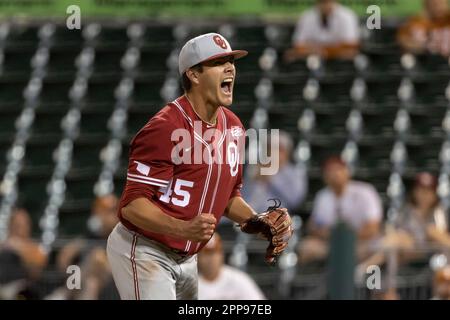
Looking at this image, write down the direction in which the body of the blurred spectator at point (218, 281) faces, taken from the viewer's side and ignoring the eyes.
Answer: toward the camera

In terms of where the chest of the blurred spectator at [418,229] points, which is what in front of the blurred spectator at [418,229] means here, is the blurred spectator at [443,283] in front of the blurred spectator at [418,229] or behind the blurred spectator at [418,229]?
in front

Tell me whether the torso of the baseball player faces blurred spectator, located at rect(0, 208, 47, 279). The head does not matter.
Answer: no

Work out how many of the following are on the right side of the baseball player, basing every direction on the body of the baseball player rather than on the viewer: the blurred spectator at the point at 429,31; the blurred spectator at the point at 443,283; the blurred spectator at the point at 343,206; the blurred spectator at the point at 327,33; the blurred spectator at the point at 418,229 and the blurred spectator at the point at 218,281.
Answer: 0

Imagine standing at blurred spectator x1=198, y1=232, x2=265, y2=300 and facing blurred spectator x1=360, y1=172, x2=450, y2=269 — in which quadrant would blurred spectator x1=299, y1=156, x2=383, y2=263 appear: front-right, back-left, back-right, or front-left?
front-left

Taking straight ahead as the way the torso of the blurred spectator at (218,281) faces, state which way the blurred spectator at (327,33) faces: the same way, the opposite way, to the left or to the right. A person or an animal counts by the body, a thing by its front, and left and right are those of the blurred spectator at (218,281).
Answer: the same way

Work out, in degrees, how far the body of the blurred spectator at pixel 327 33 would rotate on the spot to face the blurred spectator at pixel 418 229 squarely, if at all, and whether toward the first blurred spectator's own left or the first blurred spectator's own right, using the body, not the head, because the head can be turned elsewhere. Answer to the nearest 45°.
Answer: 0° — they already face them

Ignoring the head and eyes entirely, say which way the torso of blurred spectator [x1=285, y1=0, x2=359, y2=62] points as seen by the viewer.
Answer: toward the camera

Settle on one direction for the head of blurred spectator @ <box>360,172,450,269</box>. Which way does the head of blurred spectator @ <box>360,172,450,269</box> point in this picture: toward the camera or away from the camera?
toward the camera

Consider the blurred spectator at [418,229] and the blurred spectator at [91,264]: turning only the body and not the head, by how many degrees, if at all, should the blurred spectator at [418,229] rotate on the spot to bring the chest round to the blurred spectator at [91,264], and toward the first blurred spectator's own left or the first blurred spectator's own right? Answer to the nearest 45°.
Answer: approximately 90° to the first blurred spectator's own right

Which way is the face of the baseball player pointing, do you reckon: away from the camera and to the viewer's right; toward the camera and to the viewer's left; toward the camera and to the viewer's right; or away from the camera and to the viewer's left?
toward the camera and to the viewer's right

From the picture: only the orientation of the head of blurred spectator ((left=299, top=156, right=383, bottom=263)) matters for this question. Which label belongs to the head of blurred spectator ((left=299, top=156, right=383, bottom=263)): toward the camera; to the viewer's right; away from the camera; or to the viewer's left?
toward the camera

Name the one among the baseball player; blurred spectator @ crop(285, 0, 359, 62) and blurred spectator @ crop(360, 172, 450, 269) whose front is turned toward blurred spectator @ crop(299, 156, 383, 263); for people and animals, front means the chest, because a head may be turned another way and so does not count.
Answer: blurred spectator @ crop(285, 0, 359, 62)

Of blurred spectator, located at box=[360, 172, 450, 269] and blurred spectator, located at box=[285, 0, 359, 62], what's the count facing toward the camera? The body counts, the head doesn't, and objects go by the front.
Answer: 2

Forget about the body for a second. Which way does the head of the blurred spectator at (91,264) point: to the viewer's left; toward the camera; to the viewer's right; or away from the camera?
toward the camera

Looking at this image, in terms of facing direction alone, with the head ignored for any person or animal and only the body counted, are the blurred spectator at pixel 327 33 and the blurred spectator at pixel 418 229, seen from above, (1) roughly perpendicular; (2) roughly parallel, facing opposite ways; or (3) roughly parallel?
roughly parallel

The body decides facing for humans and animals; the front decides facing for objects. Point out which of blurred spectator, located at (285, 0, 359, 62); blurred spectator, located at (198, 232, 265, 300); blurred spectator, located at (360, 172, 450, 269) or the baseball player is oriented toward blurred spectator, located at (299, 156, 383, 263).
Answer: blurred spectator, located at (285, 0, 359, 62)

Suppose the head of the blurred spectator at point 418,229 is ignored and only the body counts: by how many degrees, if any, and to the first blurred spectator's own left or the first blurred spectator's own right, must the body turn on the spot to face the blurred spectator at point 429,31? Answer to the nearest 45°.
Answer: approximately 180°
